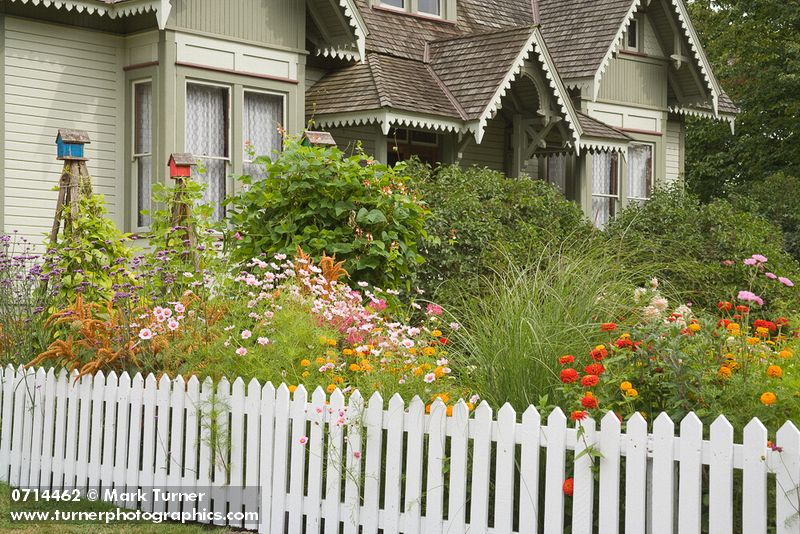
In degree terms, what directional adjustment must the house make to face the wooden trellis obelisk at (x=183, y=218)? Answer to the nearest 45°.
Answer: approximately 45° to its right

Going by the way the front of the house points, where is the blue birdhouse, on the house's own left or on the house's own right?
on the house's own right

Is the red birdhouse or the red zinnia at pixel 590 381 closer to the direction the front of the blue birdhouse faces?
the red zinnia

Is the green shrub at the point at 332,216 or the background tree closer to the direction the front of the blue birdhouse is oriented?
the green shrub

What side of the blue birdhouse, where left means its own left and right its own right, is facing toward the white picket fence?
front

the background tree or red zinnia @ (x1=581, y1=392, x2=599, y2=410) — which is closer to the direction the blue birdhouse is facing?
the red zinnia

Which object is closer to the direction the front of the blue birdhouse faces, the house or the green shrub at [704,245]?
the green shrub

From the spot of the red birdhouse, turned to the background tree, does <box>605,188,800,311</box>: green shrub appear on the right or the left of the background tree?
right

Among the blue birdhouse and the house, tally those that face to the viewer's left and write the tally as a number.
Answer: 0

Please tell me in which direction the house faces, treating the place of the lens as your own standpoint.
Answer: facing the viewer and to the right of the viewer
